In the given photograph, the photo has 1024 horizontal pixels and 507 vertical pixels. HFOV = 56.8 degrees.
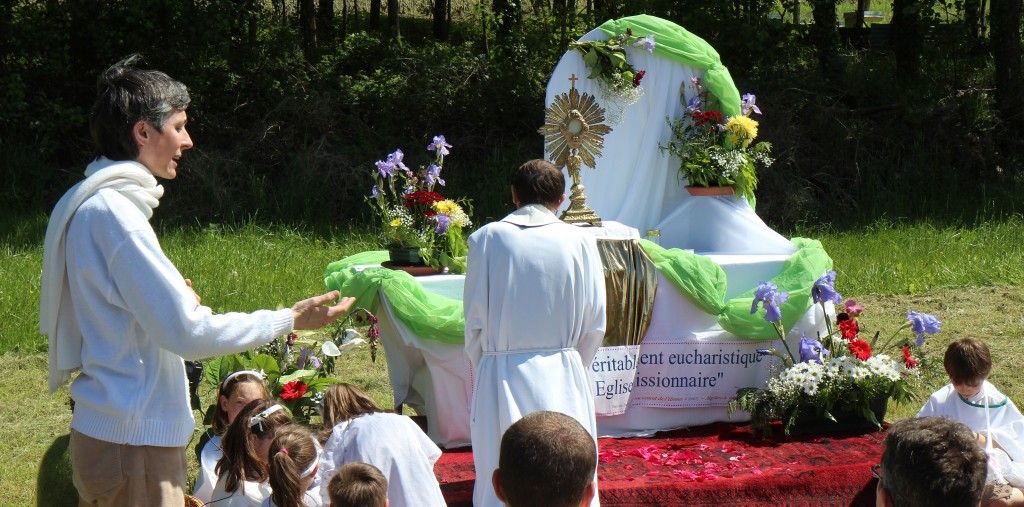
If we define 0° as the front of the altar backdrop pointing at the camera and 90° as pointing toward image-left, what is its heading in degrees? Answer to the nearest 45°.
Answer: approximately 0°

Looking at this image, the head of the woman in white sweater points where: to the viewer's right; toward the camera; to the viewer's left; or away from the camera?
to the viewer's right

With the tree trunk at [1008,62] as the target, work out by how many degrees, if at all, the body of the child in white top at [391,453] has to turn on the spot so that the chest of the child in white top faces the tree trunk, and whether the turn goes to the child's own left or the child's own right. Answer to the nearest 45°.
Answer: approximately 90° to the child's own right

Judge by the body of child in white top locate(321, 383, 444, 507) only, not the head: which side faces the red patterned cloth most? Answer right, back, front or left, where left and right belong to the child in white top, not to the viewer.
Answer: right

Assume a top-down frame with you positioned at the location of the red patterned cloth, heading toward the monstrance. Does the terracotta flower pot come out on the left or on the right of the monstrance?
right

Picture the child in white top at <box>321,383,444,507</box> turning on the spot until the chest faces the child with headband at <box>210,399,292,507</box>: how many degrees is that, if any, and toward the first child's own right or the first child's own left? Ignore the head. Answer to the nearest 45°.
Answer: approximately 45° to the first child's own left

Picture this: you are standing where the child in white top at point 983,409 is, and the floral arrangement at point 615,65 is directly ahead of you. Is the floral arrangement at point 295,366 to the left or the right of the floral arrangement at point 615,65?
left

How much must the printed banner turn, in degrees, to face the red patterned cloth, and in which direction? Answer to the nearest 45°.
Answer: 0° — it already faces it

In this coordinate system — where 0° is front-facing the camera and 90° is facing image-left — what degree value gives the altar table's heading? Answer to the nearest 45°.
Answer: approximately 0°
